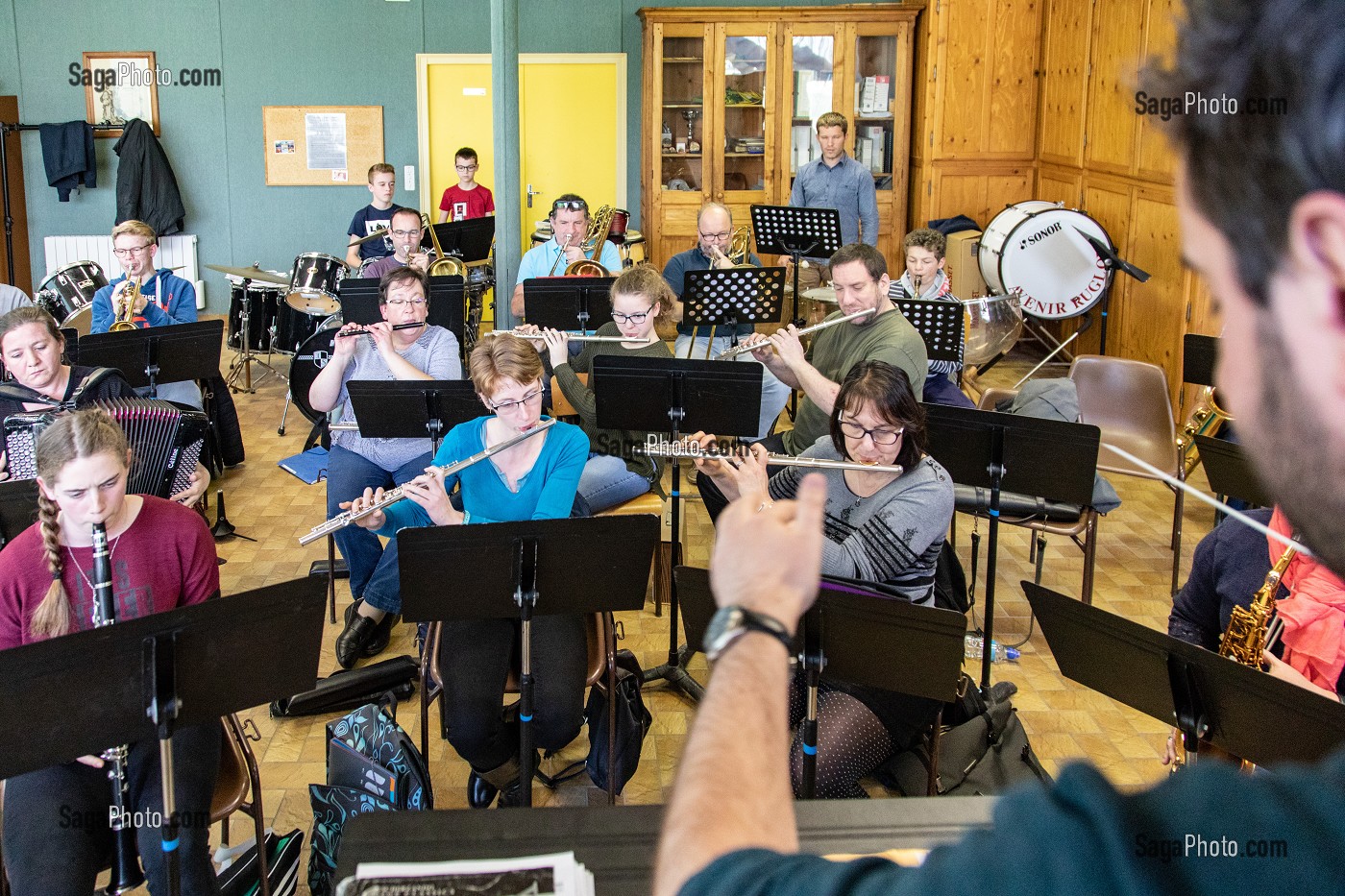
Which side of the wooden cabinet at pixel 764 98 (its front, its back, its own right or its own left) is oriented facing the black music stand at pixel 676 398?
front

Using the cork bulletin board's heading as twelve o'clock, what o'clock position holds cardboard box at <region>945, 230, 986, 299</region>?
The cardboard box is roughly at 10 o'clock from the cork bulletin board.

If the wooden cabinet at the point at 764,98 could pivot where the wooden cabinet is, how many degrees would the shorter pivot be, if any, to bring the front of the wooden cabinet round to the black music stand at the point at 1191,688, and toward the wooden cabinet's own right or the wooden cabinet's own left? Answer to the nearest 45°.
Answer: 0° — it already faces it

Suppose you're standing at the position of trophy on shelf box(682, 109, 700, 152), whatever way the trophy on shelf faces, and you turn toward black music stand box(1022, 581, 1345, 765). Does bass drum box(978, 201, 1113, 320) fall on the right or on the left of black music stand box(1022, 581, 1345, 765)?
left

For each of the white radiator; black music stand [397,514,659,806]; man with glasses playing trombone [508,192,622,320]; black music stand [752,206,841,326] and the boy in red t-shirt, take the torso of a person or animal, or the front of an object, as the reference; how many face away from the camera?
2

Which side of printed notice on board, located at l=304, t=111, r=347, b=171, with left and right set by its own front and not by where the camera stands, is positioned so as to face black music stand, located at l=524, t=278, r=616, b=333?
front

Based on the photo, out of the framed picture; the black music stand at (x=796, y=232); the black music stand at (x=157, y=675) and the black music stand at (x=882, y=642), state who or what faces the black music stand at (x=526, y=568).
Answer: the framed picture

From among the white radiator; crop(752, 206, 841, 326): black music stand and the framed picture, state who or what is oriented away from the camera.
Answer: the black music stand

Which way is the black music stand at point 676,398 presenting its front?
away from the camera

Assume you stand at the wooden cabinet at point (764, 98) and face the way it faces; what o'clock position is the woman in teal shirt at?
The woman in teal shirt is roughly at 12 o'clock from the wooden cabinet.

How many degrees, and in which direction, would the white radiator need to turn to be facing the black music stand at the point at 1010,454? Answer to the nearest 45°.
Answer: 0° — it already faces it

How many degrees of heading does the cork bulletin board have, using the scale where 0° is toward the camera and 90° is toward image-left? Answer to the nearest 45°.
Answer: approximately 0°
